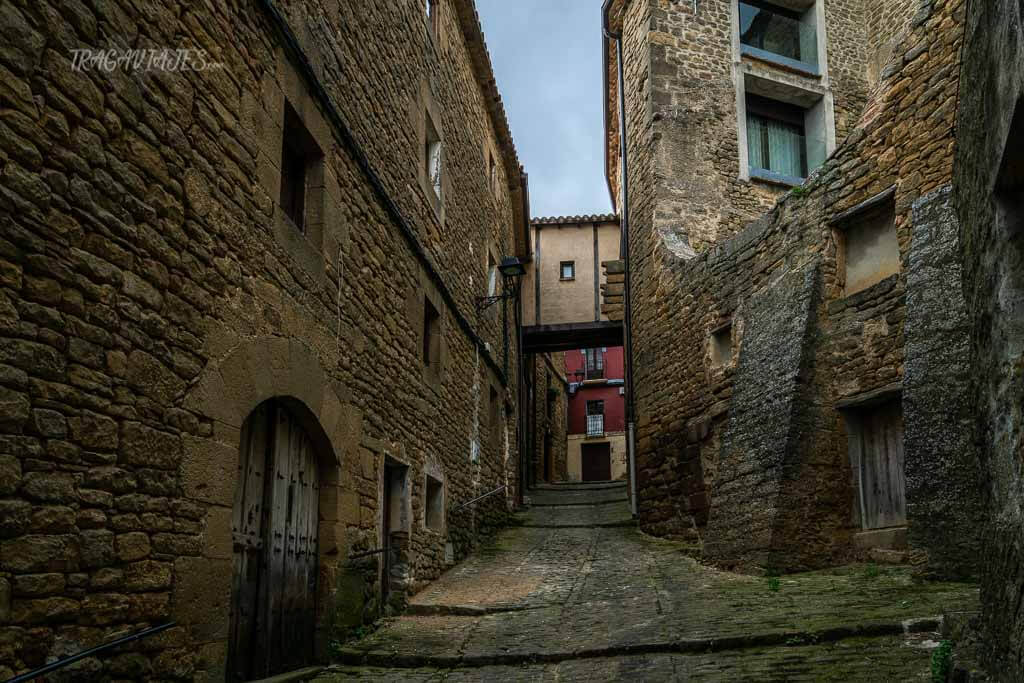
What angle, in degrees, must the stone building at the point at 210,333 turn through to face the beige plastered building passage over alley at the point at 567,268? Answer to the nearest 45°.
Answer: approximately 90° to its left

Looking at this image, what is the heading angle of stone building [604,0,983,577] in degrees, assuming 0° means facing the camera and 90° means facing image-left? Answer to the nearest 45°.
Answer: approximately 45°

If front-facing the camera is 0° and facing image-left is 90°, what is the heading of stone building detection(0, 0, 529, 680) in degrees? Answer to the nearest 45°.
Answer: approximately 315°

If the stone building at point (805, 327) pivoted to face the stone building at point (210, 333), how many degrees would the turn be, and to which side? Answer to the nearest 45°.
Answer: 0° — it already faces it

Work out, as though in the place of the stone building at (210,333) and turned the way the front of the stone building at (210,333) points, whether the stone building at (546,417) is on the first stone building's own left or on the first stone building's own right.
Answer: on the first stone building's own left

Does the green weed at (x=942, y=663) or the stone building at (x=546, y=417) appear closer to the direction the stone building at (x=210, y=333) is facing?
the green weed
